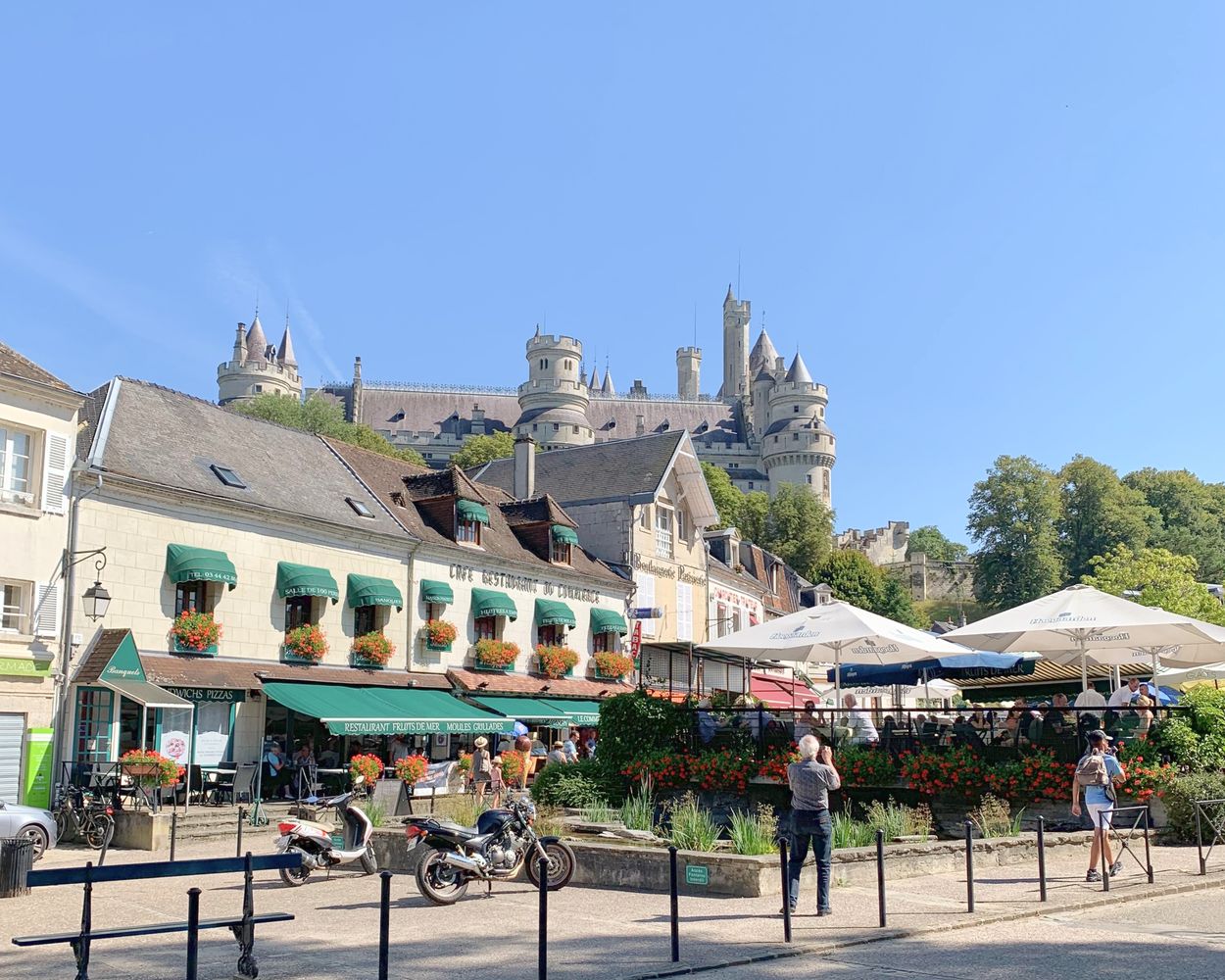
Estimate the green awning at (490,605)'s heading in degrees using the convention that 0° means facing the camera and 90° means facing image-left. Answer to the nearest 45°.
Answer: approximately 315°

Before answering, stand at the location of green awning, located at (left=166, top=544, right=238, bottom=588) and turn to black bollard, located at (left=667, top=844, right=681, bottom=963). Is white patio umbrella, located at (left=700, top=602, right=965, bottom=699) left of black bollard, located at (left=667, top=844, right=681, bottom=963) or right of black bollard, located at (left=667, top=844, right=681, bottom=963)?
left

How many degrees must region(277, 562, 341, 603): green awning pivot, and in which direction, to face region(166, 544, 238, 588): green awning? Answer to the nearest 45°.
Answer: approximately 90° to its right

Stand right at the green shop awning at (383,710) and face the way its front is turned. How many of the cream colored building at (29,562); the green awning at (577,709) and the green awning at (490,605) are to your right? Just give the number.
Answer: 1

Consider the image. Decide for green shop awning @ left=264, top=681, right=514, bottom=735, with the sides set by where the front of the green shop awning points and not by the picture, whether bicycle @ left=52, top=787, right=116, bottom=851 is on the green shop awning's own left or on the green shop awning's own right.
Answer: on the green shop awning's own right

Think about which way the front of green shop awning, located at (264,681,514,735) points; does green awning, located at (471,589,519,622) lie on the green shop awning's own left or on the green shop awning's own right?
on the green shop awning's own left

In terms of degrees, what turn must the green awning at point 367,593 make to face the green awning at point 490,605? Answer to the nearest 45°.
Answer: approximately 90° to its left

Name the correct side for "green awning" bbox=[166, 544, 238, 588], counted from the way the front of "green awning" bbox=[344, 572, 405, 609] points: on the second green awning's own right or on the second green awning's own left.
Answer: on the second green awning's own right
